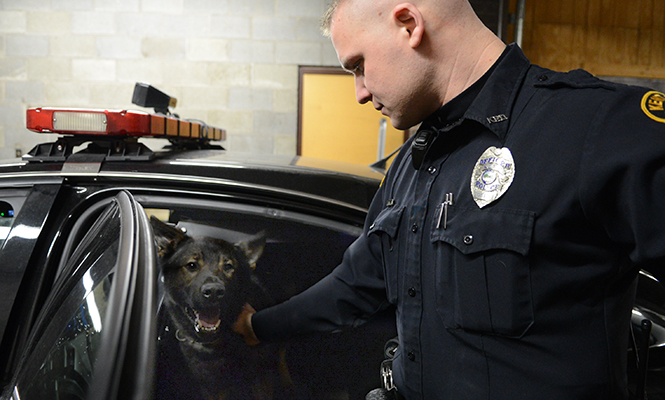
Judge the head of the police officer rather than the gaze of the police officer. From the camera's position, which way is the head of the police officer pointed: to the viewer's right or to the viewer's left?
to the viewer's left

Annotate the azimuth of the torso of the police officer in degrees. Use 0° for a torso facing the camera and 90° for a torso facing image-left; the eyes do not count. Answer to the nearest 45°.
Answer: approximately 45°

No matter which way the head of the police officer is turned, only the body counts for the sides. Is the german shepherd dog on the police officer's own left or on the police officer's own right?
on the police officer's own right
